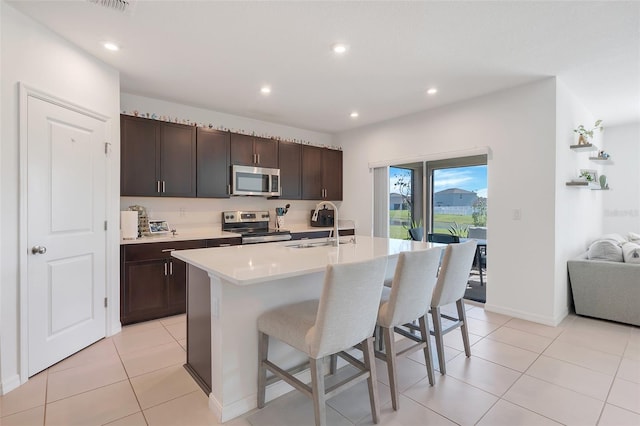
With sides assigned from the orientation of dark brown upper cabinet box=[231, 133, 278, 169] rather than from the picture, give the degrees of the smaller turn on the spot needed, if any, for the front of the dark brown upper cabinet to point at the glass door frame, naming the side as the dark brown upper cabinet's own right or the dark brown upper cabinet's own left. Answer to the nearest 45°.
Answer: approximately 45° to the dark brown upper cabinet's own left

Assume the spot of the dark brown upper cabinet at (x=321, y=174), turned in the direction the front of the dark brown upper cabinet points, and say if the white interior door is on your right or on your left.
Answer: on your right

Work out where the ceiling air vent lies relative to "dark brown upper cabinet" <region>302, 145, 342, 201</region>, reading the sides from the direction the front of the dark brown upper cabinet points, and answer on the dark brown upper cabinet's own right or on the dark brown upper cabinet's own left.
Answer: on the dark brown upper cabinet's own right

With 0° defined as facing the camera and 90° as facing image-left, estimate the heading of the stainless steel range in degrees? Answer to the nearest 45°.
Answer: approximately 315°

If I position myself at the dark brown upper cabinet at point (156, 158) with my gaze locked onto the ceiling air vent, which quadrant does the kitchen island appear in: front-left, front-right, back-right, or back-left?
front-left

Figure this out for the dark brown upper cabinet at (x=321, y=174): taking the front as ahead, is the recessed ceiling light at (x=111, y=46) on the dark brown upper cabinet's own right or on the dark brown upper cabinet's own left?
on the dark brown upper cabinet's own right

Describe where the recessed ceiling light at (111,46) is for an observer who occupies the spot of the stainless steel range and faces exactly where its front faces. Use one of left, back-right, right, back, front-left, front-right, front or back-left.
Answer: right

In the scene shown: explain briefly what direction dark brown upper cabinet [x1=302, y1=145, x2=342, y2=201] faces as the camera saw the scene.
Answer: facing the viewer and to the right of the viewer

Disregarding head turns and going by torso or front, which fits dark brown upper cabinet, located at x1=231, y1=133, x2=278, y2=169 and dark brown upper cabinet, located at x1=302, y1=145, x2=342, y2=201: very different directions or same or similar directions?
same or similar directions

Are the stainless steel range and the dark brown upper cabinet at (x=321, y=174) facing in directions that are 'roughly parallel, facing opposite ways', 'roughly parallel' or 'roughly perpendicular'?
roughly parallel

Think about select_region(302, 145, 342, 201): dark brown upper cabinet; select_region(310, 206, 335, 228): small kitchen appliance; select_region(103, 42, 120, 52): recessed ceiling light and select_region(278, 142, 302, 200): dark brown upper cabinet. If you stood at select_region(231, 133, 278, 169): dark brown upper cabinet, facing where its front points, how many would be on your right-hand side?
1

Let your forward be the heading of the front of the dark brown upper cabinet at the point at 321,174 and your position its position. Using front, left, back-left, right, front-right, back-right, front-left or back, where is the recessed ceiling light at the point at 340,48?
front-right

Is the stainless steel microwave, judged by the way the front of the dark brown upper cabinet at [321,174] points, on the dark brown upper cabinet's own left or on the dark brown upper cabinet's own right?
on the dark brown upper cabinet's own right

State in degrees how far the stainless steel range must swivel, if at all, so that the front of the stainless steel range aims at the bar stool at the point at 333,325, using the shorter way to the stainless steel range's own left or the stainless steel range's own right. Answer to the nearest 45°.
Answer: approximately 45° to the stainless steel range's own right

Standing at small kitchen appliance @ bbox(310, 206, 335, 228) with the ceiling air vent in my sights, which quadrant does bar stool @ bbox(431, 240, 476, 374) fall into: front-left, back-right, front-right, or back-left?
front-left

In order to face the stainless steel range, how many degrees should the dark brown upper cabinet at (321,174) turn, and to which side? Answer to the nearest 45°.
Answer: approximately 90° to its right

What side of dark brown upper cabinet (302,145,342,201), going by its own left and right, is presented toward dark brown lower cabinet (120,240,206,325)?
right

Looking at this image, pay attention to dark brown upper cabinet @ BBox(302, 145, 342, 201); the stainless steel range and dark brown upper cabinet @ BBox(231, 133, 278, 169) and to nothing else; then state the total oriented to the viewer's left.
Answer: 0
